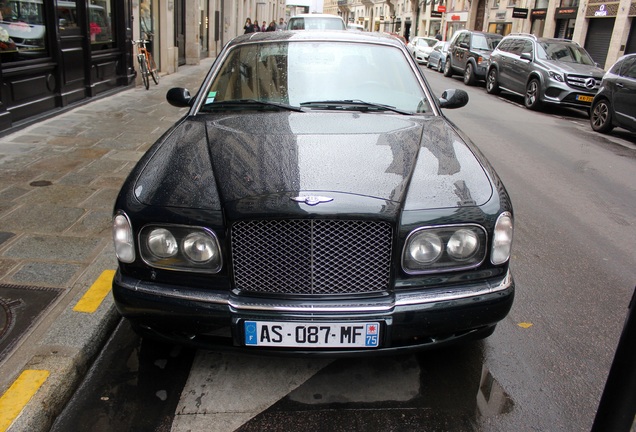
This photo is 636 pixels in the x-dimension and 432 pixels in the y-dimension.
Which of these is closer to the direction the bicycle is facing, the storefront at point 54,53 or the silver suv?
the storefront

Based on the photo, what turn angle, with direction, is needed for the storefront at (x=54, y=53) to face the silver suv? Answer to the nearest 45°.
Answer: approximately 45° to its left

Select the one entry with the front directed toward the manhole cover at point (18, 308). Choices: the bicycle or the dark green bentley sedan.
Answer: the bicycle

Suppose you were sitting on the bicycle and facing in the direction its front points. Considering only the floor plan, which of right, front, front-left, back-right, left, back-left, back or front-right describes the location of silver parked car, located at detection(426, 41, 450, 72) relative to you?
back-left

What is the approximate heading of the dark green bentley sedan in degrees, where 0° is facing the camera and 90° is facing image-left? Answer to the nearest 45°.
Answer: approximately 0°

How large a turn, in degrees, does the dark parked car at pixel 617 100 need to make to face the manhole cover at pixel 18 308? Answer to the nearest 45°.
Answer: approximately 45° to its right

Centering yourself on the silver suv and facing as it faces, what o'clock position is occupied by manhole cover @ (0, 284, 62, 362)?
The manhole cover is roughly at 2 o'clock from the silver suv.

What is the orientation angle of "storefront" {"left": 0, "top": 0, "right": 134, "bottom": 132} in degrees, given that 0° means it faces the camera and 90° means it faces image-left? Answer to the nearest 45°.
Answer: approximately 315°

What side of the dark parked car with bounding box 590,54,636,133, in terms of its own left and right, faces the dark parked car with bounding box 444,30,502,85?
back

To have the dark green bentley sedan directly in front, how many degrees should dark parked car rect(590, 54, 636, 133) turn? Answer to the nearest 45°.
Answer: approximately 45° to its right

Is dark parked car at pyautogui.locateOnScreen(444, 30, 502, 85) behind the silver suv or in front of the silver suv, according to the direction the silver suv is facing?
behind
